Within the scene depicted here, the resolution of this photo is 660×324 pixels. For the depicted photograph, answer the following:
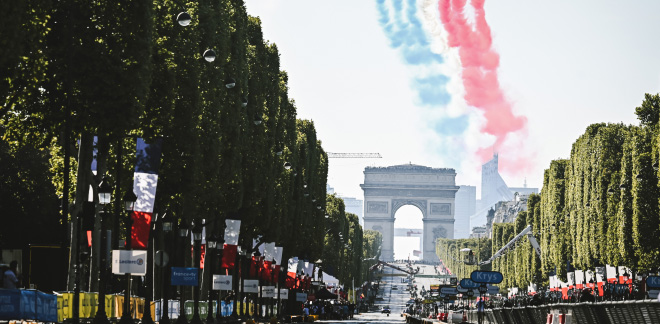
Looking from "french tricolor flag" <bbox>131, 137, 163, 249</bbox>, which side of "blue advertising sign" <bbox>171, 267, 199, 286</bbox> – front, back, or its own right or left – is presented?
front

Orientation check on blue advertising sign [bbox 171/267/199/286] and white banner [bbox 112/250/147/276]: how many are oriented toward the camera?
2

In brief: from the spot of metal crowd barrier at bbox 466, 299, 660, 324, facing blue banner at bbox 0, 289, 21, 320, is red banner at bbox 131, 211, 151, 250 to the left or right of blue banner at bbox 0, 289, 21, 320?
right

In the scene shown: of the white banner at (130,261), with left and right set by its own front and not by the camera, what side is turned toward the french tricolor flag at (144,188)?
back

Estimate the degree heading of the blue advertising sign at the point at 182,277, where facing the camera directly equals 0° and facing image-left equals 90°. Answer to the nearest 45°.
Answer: approximately 0°

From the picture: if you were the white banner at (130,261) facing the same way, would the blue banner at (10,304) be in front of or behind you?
in front

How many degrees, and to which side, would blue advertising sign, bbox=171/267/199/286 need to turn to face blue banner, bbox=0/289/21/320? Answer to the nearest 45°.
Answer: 0° — it already faces it

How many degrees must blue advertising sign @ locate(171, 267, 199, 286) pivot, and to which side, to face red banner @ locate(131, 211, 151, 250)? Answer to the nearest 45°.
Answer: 0° — it already faces it

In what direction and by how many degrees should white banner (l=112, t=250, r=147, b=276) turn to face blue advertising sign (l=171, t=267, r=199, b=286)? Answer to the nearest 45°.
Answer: approximately 180°

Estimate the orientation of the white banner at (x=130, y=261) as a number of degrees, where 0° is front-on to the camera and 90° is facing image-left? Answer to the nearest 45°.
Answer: approximately 0°
